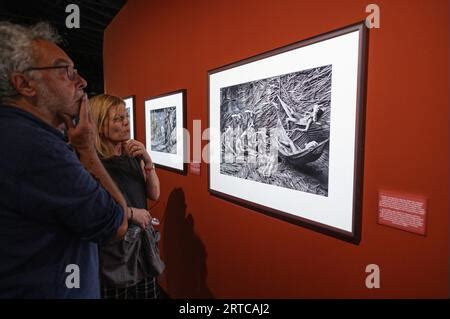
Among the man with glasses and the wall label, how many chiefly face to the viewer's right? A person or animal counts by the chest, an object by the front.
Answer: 1

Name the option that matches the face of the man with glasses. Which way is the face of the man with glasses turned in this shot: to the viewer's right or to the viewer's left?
to the viewer's right

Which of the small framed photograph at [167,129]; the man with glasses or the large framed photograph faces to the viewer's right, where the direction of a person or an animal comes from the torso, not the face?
the man with glasses

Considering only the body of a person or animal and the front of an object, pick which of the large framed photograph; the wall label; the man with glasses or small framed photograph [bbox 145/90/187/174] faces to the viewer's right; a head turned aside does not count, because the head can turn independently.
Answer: the man with glasses

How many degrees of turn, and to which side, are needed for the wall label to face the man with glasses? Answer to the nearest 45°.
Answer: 0° — it already faces them

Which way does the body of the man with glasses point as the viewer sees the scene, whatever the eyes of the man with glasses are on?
to the viewer's right

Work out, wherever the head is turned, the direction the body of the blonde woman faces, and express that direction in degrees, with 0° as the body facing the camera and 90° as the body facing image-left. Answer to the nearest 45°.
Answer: approximately 315°

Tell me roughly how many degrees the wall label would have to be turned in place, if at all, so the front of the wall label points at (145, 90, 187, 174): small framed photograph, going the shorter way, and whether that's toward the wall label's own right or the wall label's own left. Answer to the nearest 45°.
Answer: approximately 90° to the wall label's own right
